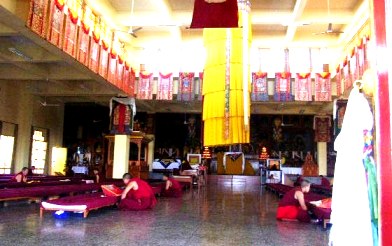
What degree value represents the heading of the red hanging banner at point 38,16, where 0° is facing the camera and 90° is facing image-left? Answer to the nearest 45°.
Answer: approximately 315°

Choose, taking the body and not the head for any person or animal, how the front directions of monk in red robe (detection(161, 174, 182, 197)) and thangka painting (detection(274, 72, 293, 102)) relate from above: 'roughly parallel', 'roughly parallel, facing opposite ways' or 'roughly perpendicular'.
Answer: roughly perpendicular

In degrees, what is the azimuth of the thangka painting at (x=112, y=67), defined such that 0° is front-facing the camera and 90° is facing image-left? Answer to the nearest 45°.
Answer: approximately 315°

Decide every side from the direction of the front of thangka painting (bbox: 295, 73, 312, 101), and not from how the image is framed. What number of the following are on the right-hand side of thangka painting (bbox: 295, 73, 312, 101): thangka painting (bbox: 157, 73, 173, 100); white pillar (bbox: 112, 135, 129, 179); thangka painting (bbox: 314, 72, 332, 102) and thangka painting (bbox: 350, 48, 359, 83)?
2
